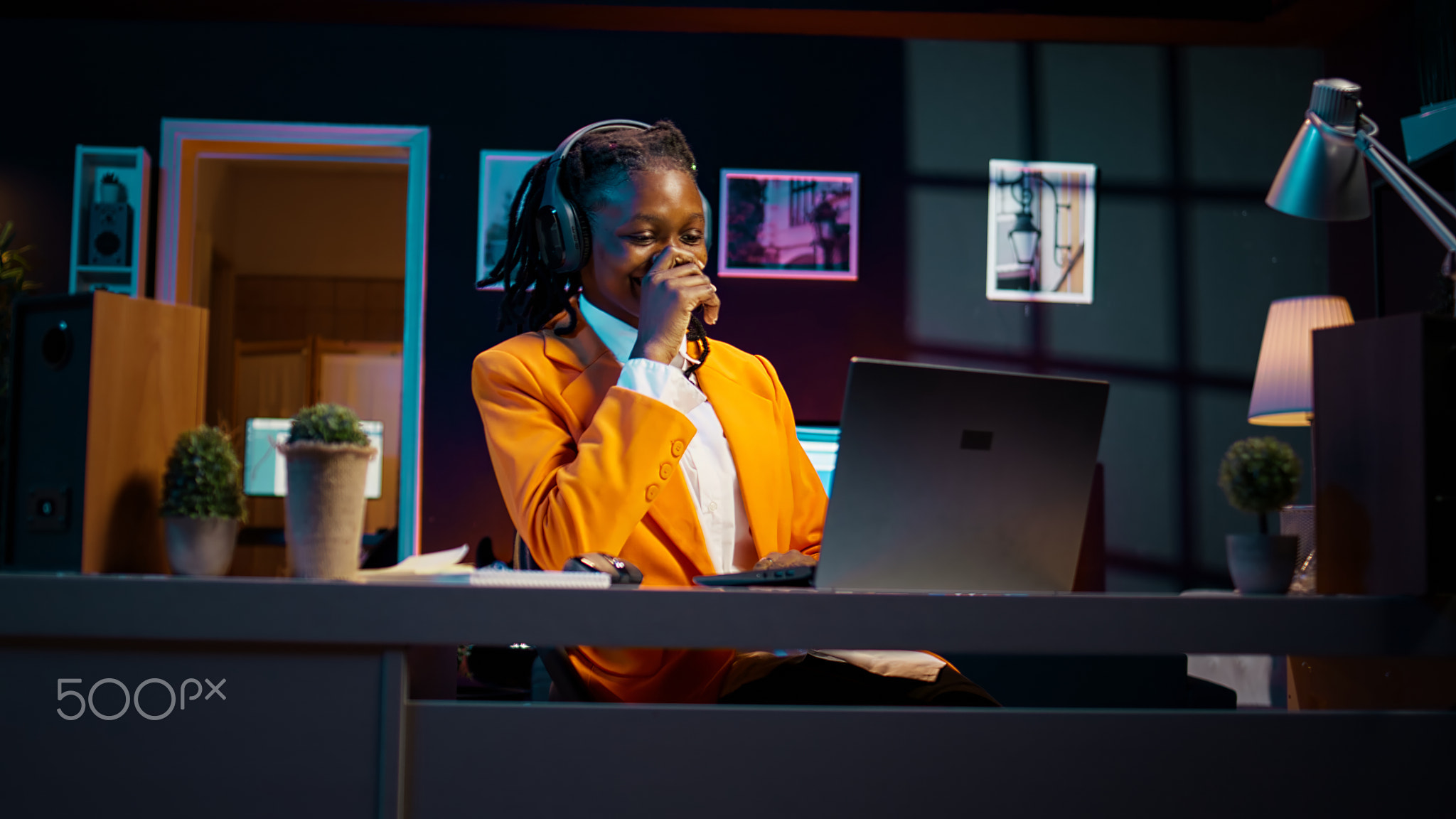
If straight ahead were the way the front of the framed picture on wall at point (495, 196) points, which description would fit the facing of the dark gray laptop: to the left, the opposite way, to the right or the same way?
the opposite way

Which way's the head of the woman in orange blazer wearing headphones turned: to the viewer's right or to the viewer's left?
to the viewer's right

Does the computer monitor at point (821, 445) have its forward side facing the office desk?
yes

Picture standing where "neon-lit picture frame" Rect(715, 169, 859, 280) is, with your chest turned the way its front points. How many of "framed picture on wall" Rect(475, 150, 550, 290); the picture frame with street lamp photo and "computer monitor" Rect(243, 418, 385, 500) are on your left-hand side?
1

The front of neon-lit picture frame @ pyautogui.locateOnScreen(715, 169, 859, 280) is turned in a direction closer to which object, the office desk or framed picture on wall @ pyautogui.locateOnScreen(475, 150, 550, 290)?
the office desk

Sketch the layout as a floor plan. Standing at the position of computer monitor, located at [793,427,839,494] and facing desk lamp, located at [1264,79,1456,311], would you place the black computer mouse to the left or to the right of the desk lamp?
right

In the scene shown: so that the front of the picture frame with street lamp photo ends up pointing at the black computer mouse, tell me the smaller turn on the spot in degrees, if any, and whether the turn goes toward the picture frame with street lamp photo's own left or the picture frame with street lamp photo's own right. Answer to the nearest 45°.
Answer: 0° — it already faces it

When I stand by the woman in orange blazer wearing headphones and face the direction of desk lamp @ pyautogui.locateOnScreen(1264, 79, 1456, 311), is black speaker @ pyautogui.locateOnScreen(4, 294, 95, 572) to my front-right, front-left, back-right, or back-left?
back-right

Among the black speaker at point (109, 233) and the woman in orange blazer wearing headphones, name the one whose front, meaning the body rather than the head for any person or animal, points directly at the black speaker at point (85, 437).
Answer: the black speaker at point (109, 233)

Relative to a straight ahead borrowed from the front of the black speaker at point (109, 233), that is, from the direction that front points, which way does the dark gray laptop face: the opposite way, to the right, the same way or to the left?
the opposite way

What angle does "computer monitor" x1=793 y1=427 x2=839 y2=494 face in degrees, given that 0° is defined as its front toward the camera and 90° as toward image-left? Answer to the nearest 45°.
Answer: approximately 0°
